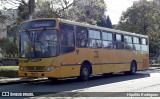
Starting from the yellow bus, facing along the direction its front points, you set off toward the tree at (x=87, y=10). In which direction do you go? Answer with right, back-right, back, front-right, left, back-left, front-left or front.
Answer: back-right

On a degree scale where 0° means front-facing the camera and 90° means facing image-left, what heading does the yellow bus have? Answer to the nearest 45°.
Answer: approximately 45°

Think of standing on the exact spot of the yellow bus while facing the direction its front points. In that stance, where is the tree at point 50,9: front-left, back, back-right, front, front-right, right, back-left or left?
back-right
